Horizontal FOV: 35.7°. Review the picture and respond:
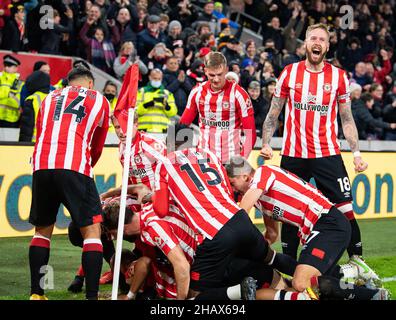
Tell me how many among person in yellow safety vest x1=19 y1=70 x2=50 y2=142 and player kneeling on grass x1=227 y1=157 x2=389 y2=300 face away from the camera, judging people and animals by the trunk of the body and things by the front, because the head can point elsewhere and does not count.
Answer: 1

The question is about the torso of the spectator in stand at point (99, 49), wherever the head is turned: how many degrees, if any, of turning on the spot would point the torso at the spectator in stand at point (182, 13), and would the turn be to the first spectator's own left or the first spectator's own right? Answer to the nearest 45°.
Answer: approximately 135° to the first spectator's own left

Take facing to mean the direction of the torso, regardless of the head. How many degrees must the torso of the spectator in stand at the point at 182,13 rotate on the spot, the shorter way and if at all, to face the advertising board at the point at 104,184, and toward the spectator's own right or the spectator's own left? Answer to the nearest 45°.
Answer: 0° — they already face it

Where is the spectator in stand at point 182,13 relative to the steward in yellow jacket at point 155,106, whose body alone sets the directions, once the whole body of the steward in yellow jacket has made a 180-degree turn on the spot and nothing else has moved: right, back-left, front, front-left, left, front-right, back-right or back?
front

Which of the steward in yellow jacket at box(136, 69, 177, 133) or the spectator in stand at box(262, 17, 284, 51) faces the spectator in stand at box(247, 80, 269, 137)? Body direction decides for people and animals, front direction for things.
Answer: the spectator in stand at box(262, 17, 284, 51)

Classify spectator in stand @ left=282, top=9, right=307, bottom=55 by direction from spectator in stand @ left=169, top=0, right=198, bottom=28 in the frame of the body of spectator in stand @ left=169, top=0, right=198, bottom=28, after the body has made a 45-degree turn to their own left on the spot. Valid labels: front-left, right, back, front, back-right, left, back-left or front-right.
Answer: left

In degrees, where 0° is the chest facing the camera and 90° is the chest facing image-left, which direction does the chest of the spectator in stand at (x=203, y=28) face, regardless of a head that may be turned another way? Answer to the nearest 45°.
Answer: approximately 0°

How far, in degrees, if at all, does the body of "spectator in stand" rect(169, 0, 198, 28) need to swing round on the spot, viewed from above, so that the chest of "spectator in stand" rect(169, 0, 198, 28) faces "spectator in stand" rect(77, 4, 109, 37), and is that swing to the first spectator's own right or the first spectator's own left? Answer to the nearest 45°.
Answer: approximately 45° to the first spectator's own right

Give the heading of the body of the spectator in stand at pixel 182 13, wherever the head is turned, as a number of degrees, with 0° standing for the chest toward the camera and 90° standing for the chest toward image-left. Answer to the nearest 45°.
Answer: approximately 0°
